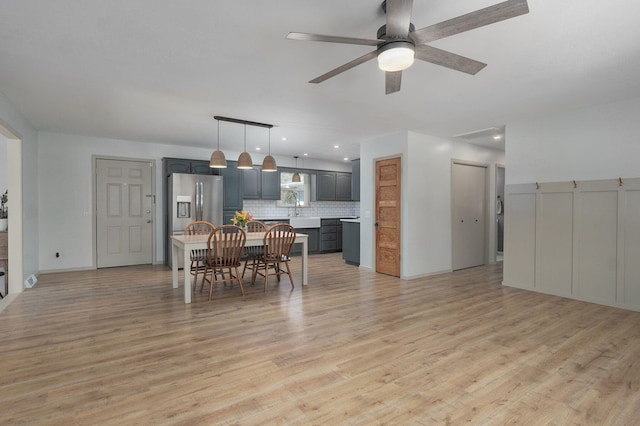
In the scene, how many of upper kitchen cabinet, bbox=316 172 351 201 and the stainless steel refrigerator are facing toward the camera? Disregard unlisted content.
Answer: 2

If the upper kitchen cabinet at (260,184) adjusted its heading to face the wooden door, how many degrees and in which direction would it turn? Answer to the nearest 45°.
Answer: approximately 45° to its left

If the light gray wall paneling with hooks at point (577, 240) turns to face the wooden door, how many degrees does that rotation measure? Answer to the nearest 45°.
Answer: approximately 45° to its right

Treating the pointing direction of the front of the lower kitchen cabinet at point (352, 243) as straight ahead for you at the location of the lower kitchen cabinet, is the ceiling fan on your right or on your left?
on your left

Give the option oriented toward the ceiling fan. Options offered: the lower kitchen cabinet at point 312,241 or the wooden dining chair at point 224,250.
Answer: the lower kitchen cabinet

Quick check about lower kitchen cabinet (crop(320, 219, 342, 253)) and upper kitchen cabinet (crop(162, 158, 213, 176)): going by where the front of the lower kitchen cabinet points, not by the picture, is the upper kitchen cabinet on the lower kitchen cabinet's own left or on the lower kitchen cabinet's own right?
on the lower kitchen cabinet's own right

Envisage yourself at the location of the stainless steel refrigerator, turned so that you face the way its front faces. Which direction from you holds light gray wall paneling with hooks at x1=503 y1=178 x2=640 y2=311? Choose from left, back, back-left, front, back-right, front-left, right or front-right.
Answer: front-left

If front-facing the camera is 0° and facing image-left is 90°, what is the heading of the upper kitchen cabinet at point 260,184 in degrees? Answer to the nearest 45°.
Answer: approximately 0°

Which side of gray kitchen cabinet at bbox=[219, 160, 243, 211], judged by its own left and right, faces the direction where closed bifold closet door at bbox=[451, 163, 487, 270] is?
left

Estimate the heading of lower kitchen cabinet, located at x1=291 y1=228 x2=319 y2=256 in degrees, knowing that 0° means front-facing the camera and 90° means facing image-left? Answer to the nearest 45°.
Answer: approximately 0°
